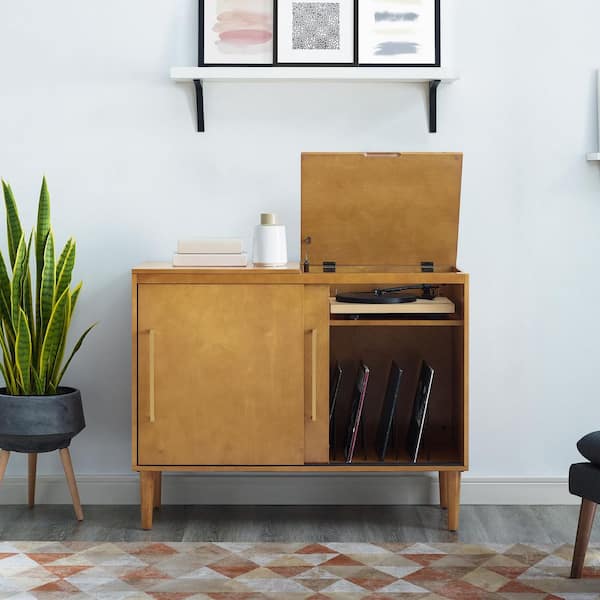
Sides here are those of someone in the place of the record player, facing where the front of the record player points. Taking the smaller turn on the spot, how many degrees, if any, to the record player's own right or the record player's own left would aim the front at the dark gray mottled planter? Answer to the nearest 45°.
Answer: approximately 90° to the record player's own right

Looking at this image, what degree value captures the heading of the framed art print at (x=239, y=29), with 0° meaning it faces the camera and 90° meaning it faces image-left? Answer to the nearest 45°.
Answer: approximately 0°

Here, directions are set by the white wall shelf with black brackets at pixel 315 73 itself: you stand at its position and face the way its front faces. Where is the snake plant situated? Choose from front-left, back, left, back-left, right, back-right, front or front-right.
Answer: right
